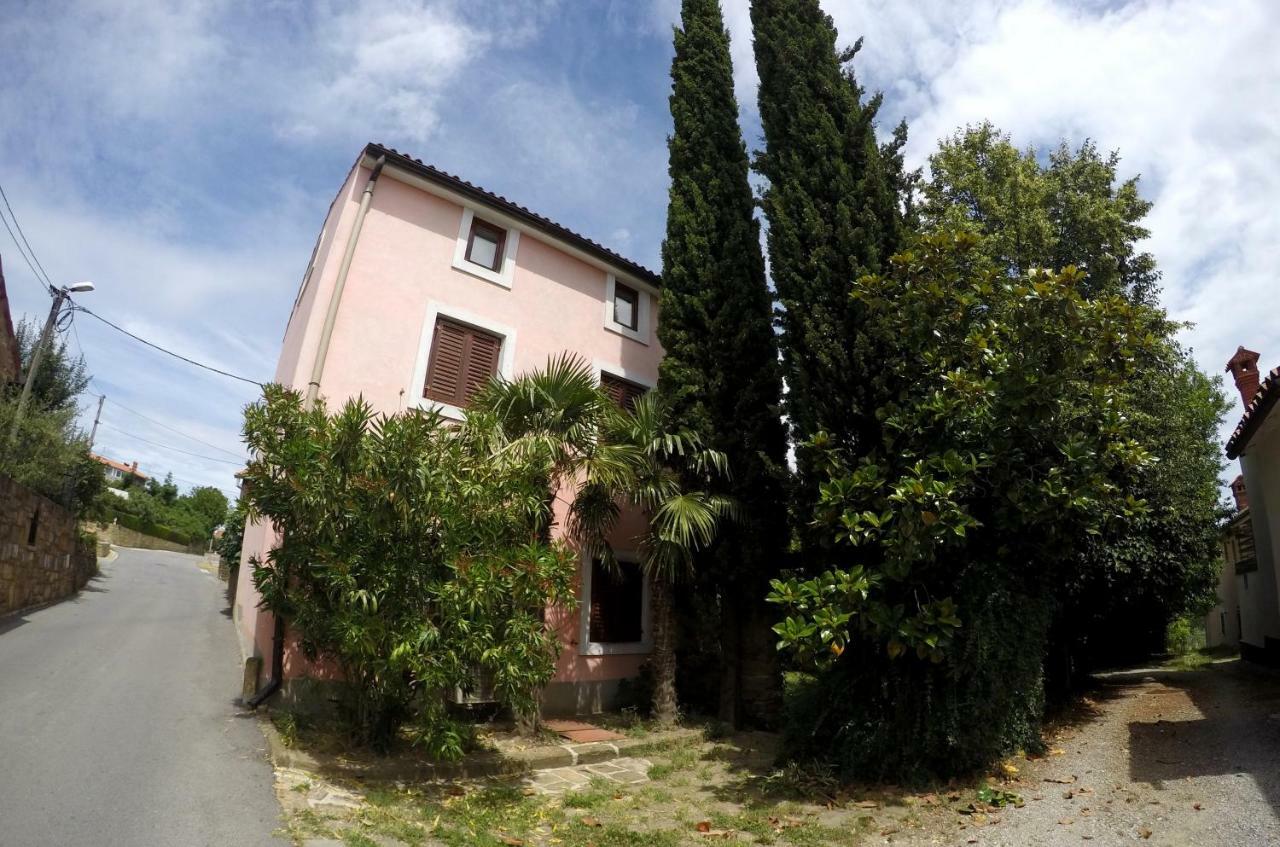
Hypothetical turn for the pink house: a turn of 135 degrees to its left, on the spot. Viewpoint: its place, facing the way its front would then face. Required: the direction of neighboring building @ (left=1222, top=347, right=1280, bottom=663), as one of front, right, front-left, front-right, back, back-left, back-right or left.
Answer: right

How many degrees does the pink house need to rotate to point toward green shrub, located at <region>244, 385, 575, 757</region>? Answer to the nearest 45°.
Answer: approximately 45° to its right

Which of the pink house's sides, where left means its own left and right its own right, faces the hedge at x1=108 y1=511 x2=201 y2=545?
back

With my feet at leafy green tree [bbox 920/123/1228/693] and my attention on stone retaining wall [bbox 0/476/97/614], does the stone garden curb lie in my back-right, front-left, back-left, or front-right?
front-left

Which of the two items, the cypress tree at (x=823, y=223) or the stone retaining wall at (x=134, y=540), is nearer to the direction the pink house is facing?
the cypress tree

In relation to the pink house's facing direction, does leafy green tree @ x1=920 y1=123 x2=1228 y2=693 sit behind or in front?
in front

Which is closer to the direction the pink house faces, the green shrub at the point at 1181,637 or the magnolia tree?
the magnolia tree

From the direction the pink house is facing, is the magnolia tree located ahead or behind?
ahead

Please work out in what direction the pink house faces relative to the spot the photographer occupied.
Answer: facing the viewer and to the right of the viewer

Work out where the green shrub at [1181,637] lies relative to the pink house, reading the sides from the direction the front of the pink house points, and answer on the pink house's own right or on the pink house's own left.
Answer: on the pink house's own left
